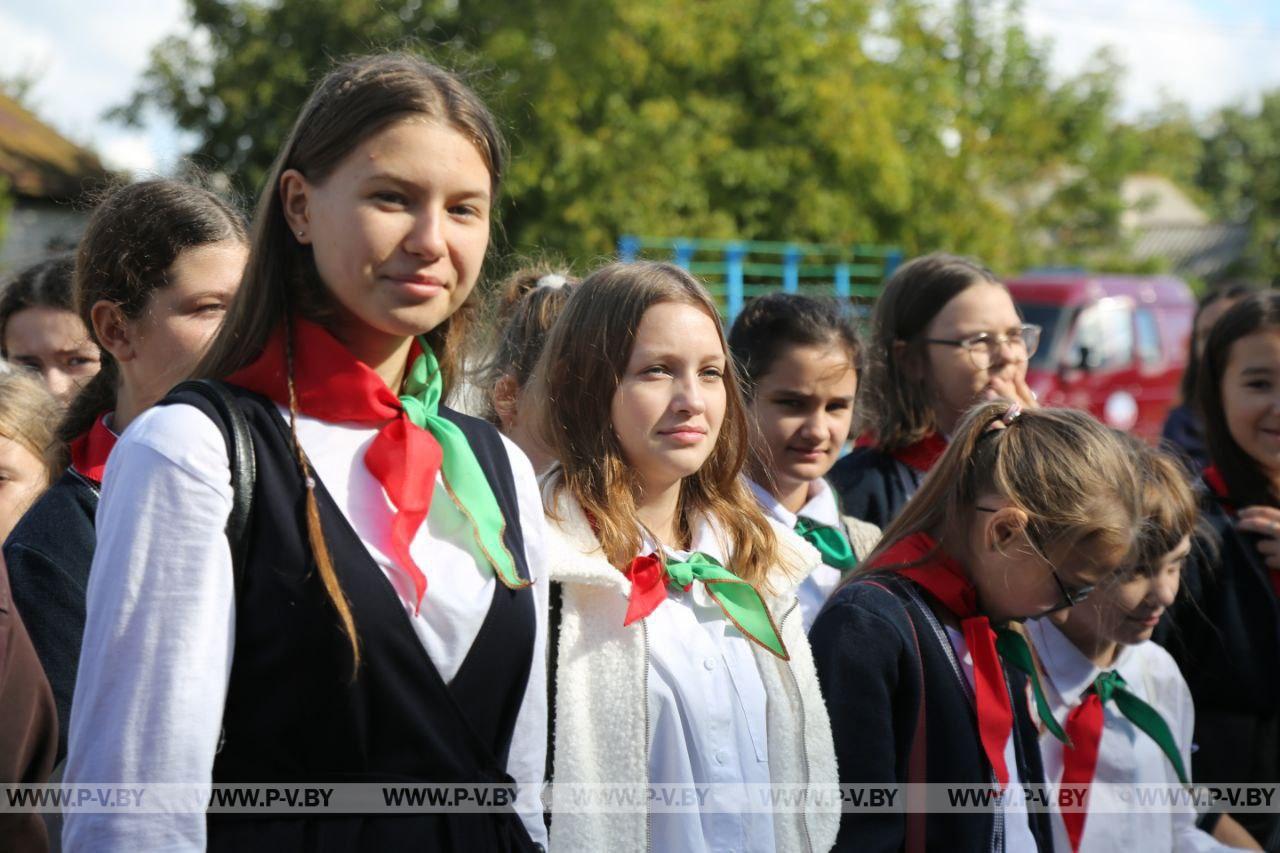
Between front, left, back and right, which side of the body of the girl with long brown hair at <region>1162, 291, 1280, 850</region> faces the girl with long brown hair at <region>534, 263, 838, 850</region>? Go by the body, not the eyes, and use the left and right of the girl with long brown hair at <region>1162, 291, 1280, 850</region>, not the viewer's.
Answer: right

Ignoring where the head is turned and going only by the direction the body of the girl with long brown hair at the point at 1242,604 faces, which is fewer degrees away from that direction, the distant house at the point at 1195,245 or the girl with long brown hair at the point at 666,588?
the girl with long brown hair

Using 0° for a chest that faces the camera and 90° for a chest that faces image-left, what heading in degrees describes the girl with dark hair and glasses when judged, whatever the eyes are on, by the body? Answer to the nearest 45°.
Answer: approximately 315°

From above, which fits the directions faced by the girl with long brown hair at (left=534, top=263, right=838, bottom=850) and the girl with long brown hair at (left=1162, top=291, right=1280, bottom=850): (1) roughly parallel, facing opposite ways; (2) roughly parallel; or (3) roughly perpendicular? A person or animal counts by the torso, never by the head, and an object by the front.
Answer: roughly parallel

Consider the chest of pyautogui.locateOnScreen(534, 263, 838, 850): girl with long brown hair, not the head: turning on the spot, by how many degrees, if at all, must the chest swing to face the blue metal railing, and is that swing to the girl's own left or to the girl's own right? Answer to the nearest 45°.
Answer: approximately 135° to the girl's own left

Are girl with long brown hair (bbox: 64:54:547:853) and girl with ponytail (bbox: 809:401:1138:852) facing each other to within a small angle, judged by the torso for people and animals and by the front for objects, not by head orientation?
no

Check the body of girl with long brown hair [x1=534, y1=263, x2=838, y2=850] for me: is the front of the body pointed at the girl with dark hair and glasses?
no

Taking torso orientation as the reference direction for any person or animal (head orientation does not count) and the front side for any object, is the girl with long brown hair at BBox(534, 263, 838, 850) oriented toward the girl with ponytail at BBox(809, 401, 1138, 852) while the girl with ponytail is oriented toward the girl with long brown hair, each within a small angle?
no

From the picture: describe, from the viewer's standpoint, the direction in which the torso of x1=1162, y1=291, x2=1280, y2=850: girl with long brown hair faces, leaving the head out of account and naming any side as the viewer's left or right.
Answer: facing the viewer and to the right of the viewer

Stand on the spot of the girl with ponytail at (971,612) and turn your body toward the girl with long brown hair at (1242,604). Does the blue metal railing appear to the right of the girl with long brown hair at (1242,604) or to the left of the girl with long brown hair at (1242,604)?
left

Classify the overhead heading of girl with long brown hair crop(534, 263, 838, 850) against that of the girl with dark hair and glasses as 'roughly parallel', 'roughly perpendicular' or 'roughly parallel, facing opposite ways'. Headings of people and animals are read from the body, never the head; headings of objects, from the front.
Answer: roughly parallel

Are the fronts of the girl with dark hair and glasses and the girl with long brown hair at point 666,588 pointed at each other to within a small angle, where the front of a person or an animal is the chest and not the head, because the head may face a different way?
no

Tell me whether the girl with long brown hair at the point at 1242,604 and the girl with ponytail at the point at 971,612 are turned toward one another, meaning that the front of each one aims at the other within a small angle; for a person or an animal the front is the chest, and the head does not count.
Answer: no

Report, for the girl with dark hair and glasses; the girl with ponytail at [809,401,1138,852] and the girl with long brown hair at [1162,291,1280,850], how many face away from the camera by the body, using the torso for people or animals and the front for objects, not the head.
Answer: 0

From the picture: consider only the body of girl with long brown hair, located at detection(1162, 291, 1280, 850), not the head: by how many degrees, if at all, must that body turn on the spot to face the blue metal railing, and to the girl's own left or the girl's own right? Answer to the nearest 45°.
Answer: approximately 180°

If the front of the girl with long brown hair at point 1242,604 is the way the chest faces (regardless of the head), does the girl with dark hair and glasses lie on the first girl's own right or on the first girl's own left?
on the first girl's own right

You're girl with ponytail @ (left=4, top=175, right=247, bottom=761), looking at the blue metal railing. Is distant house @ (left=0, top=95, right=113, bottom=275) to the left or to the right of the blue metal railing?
left

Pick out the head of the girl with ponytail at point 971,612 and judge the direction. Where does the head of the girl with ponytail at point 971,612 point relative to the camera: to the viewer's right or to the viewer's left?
to the viewer's right

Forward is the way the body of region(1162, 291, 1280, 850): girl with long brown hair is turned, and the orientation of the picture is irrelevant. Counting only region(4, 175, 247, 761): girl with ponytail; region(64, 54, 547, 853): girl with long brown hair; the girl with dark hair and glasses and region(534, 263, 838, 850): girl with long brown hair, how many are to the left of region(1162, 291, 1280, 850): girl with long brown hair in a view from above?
0

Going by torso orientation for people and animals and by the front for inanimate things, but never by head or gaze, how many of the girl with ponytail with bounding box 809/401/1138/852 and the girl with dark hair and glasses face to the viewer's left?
0

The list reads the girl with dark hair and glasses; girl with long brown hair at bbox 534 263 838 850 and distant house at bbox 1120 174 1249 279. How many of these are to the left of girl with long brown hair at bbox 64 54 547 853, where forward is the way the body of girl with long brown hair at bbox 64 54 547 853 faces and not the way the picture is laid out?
3

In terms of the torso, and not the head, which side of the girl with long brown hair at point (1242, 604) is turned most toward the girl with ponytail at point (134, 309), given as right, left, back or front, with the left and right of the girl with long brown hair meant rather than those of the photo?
right
